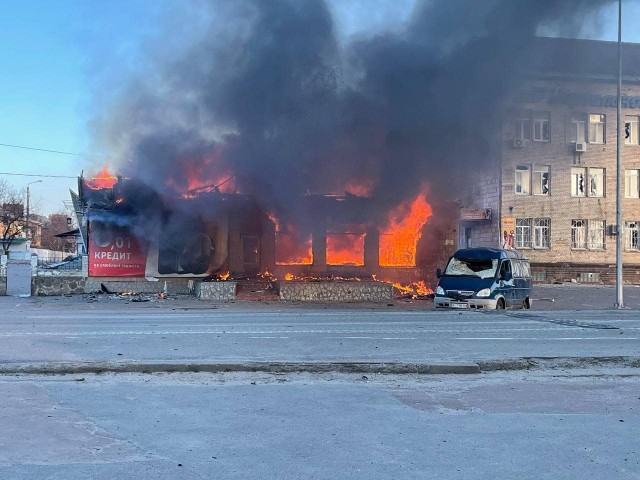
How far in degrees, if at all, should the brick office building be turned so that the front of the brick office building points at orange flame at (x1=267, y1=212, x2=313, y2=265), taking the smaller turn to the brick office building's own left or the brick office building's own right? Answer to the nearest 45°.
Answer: approximately 45° to the brick office building's own right

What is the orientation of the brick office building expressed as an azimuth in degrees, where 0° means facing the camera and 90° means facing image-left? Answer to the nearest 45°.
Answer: approximately 0°

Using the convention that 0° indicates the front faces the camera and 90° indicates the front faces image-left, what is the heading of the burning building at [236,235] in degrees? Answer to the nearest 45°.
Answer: approximately 0°

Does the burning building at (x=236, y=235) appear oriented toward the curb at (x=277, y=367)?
yes

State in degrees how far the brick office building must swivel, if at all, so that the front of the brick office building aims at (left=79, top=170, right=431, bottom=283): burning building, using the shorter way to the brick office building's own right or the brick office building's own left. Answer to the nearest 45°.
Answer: approximately 45° to the brick office building's own right

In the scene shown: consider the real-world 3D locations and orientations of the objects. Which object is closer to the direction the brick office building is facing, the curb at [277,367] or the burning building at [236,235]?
the curb

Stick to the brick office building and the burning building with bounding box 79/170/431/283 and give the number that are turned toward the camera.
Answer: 2

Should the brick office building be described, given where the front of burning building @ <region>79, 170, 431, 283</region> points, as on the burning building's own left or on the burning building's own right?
on the burning building's own left
